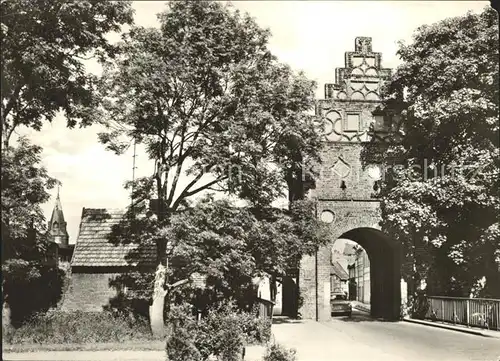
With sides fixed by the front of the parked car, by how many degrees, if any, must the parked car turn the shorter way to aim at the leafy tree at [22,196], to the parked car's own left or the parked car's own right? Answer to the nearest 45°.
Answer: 0° — it already faces it

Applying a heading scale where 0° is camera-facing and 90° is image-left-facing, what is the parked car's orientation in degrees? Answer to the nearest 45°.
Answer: approximately 0°

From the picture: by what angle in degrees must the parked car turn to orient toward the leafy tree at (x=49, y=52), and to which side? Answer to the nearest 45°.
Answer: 0° — it already faces it

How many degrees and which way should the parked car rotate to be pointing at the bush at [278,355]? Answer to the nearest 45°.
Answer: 0° — it already faces it

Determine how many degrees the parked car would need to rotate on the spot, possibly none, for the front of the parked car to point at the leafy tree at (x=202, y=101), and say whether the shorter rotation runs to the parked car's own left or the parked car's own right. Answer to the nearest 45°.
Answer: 0° — it already faces it
